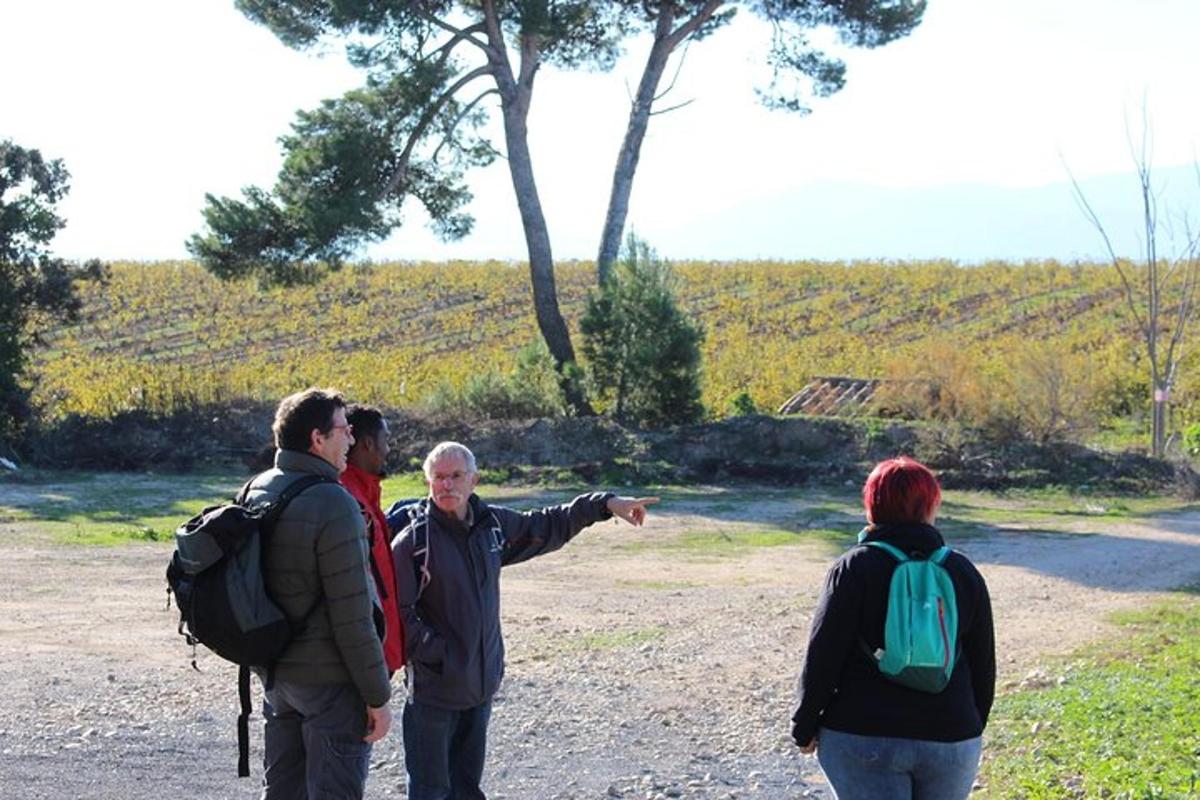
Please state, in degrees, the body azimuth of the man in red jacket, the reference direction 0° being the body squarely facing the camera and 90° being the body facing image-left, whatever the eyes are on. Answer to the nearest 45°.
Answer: approximately 270°

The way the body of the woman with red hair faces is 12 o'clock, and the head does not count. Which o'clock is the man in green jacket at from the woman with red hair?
The man in green jacket is roughly at 9 o'clock from the woman with red hair.

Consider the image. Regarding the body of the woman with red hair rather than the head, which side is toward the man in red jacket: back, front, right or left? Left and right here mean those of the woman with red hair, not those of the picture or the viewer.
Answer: left

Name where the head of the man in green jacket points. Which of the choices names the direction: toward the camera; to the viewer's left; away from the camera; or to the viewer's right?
to the viewer's right

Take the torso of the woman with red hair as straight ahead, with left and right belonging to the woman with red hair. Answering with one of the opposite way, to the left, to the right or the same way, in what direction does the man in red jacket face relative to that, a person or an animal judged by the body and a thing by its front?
to the right

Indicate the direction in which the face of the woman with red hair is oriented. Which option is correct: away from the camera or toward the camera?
away from the camera

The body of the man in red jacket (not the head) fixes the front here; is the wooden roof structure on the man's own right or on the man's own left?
on the man's own left

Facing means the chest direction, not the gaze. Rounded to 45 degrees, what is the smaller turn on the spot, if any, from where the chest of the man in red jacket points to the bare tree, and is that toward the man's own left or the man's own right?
approximately 45° to the man's own left

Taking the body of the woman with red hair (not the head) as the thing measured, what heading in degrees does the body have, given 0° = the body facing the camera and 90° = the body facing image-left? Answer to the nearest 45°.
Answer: approximately 180°

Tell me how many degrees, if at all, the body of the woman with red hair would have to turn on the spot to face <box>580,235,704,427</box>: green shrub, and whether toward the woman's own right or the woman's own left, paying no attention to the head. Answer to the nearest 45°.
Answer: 0° — they already face it

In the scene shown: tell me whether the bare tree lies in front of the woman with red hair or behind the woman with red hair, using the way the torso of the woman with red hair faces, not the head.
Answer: in front

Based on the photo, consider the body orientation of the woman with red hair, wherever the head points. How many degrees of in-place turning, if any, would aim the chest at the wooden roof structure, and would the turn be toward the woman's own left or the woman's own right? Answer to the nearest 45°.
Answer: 0° — they already face it

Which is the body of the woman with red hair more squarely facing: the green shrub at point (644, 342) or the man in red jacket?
the green shrub

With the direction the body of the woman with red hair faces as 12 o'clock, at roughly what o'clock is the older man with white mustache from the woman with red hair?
The older man with white mustache is roughly at 10 o'clock from the woman with red hair.

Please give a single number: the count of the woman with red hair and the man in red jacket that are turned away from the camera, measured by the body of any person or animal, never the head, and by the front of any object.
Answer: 1

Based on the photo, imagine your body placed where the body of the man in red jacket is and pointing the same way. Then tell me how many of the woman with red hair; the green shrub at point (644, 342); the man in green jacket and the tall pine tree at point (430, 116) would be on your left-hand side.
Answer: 2
